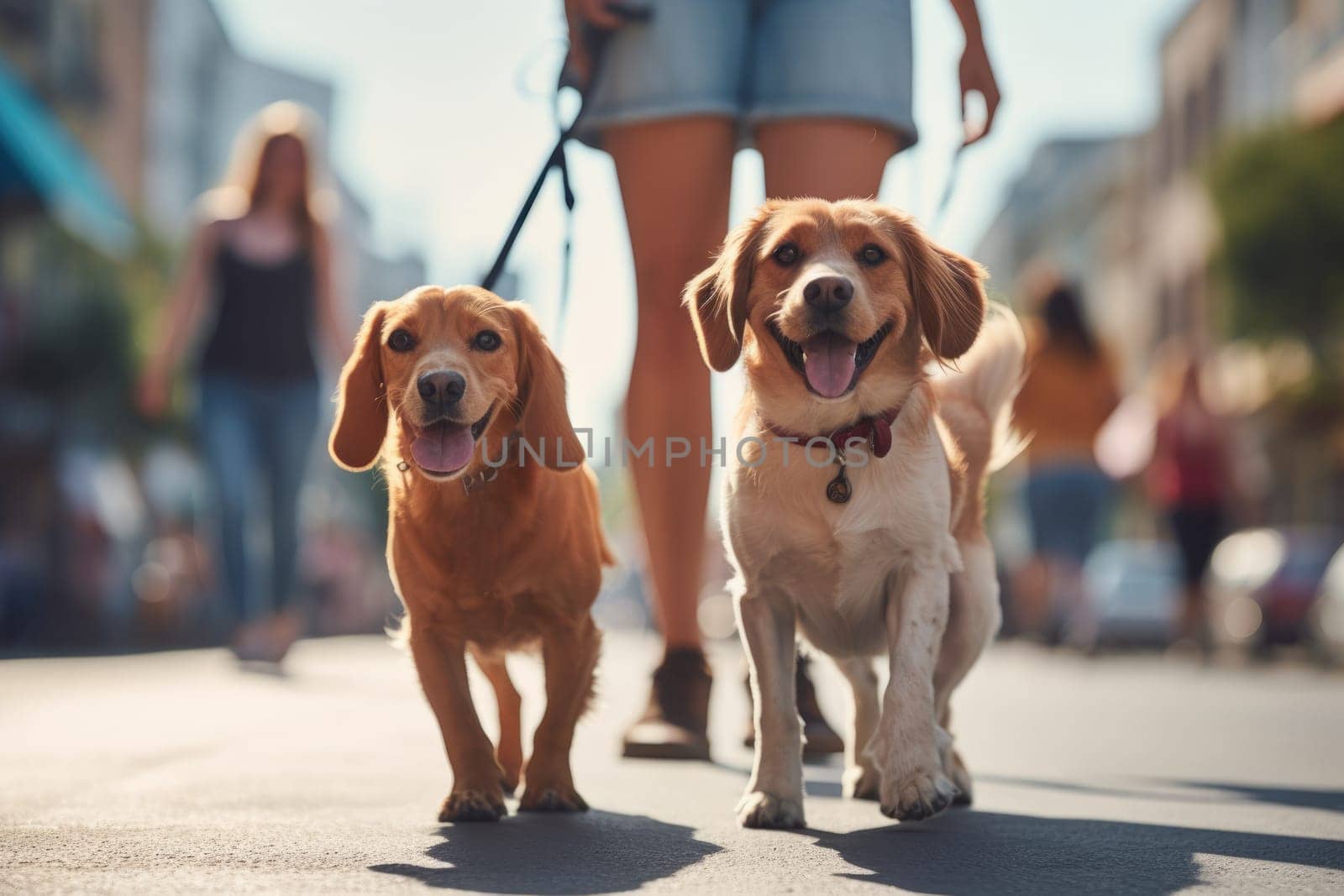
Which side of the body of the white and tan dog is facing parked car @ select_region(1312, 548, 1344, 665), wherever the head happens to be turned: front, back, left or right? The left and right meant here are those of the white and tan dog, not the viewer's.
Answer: back

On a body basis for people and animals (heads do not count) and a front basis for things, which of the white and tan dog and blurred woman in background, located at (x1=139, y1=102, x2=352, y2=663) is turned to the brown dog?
the blurred woman in background

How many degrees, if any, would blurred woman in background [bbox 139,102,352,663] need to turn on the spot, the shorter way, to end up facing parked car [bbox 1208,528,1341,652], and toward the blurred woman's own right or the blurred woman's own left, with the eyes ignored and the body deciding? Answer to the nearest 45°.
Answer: approximately 135° to the blurred woman's own left

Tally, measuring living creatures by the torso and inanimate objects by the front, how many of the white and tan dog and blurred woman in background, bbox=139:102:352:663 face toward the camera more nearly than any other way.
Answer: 2

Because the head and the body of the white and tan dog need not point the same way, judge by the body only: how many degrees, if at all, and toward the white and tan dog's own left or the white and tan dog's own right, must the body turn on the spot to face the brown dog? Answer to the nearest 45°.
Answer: approximately 90° to the white and tan dog's own right

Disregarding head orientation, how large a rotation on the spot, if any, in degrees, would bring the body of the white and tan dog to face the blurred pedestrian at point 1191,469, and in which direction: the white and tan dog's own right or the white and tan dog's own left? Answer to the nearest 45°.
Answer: approximately 180°

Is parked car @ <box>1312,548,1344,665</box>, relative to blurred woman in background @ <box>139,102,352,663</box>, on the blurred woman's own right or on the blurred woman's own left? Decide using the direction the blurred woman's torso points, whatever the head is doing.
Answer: on the blurred woman's own left

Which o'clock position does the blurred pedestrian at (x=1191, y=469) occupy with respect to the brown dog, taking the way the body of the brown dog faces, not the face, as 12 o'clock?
The blurred pedestrian is roughly at 7 o'clock from the brown dog.

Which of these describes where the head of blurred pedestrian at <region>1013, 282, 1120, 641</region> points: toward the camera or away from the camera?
away from the camera

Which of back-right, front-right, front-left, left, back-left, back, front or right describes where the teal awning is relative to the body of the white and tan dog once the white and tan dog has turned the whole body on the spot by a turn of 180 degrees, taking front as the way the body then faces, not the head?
front-left
